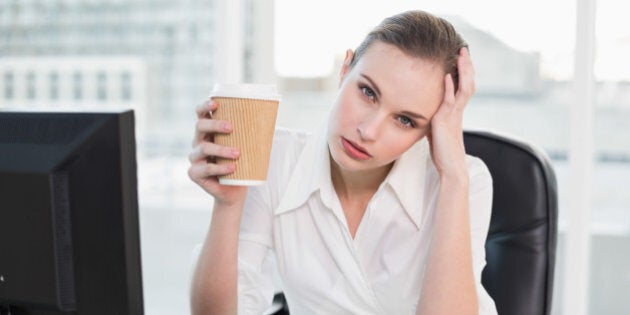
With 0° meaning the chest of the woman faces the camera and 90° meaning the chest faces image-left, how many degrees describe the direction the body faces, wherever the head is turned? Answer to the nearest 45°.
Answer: approximately 0°
